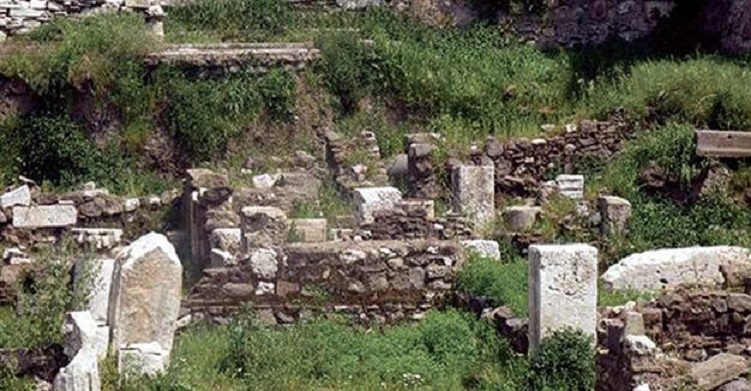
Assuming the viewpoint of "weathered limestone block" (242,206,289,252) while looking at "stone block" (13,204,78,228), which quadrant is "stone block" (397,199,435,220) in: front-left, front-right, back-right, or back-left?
back-right

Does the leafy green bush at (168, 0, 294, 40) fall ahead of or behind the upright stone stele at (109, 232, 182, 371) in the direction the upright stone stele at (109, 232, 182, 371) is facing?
behind

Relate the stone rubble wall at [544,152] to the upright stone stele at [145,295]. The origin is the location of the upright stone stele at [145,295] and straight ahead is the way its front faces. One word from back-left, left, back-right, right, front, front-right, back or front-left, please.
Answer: back-left

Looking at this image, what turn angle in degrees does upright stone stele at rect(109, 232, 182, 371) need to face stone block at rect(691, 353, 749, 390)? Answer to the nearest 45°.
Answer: approximately 90° to its left

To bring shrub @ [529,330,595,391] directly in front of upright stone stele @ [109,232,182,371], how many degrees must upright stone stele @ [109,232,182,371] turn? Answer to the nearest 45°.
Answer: approximately 90° to its left

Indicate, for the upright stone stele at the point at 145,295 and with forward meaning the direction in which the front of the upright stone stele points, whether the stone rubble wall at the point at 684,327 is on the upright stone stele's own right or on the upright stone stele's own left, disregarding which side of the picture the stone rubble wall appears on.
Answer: on the upright stone stele's own left

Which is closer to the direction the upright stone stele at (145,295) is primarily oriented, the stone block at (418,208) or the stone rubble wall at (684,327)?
the stone rubble wall

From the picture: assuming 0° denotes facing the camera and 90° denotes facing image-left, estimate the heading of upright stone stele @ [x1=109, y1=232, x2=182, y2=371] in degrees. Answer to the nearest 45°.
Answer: approximately 0°

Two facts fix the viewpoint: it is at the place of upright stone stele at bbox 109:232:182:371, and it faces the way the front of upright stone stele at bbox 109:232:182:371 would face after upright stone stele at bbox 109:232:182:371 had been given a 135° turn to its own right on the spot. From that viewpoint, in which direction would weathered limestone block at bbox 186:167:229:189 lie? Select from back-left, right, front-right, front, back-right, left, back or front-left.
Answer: front-right

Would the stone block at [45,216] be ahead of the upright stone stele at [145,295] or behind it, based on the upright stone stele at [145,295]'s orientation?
behind

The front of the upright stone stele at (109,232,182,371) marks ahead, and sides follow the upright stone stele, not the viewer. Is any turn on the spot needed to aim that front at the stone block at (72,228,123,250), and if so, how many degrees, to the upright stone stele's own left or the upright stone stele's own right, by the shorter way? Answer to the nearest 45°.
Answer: approximately 180°
